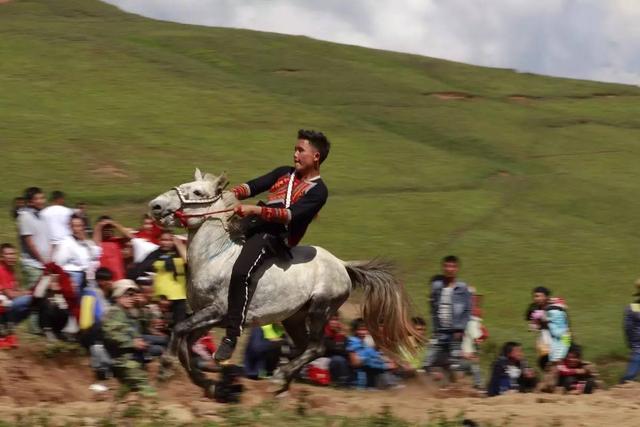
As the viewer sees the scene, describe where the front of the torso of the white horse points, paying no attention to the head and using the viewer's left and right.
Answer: facing to the left of the viewer

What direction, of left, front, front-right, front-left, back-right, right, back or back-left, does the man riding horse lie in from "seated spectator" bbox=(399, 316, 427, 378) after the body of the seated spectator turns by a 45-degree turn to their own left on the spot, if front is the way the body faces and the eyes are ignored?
front-right

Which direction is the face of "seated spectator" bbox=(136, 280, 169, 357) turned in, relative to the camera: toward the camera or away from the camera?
toward the camera

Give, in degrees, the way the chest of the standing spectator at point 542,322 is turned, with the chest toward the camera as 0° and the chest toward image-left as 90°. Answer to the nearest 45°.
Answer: approximately 45°

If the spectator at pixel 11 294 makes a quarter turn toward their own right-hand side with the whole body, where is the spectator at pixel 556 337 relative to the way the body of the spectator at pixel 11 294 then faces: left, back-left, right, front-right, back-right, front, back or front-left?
back-left

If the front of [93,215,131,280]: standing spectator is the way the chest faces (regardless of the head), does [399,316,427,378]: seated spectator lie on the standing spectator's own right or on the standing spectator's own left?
on the standing spectator's own left

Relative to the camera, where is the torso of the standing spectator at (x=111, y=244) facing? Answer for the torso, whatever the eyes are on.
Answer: toward the camera

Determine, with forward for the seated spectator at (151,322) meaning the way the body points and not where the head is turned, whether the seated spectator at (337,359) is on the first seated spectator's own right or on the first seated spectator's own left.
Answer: on the first seated spectator's own left

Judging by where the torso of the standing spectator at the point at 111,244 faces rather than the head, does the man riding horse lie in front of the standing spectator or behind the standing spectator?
in front

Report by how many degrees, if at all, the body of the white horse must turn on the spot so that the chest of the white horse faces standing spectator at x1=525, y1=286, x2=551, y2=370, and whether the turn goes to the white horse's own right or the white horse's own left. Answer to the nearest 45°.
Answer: approximately 135° to the white horse's own right

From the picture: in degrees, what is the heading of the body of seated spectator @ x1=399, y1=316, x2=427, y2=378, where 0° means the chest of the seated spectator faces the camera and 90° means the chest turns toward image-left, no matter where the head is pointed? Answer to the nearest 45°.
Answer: approximately 45°
